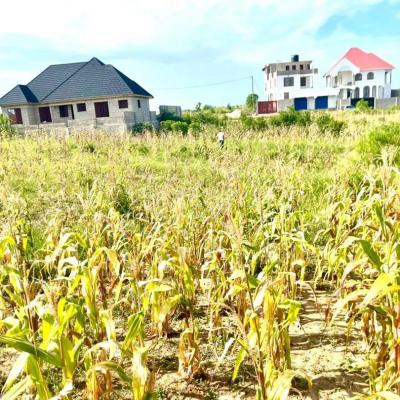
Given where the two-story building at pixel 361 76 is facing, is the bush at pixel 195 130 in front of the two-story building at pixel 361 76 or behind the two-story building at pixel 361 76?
in front

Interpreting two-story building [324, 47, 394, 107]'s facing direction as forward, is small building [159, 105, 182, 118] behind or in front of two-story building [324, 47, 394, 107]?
in front

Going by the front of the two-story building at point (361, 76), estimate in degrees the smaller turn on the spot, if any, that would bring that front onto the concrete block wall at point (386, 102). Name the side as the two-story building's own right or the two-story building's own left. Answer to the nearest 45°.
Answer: approximately 45° to the two-story building's own left

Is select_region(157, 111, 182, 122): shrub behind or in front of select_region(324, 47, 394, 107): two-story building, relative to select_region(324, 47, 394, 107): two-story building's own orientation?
in front

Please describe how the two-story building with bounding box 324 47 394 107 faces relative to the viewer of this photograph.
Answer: facing the viewer and to the left of the viewer

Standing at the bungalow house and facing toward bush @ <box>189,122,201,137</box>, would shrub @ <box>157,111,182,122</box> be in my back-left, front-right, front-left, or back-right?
front-left

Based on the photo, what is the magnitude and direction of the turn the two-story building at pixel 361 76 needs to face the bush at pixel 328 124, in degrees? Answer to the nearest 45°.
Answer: approximately 45° to its left

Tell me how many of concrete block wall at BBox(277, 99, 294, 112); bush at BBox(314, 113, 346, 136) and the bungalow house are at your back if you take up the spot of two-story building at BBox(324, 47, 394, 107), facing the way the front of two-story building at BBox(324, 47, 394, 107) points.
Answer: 0

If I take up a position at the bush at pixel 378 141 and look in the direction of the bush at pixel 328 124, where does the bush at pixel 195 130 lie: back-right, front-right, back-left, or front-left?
front-left
